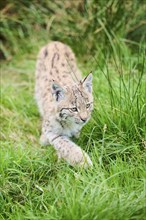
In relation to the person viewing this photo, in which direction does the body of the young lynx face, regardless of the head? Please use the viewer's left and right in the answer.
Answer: facing the viewer and to the right of the viewer
